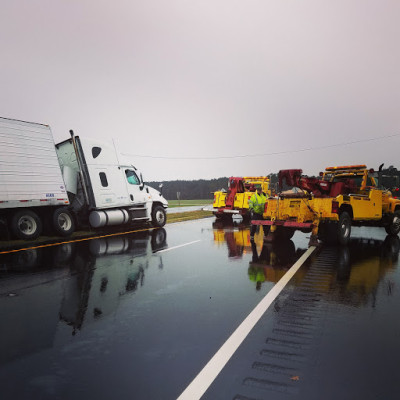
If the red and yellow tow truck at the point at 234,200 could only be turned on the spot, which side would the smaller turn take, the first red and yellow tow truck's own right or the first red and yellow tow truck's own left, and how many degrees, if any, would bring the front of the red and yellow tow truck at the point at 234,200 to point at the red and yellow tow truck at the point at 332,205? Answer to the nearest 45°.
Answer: approximately 135° to the first red and yellow tow truck's own right

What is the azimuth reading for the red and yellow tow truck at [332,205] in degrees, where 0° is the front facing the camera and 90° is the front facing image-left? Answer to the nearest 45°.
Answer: approximately 225°

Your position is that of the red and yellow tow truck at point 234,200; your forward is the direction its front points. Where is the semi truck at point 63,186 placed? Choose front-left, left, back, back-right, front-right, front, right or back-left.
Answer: back

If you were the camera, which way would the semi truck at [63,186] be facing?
facing away from the viewer and to the right of the viewer

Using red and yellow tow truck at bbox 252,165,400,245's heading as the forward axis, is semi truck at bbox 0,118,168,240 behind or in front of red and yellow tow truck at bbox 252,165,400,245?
behind

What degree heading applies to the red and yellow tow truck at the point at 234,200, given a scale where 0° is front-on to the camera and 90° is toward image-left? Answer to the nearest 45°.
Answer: approximately 225°
